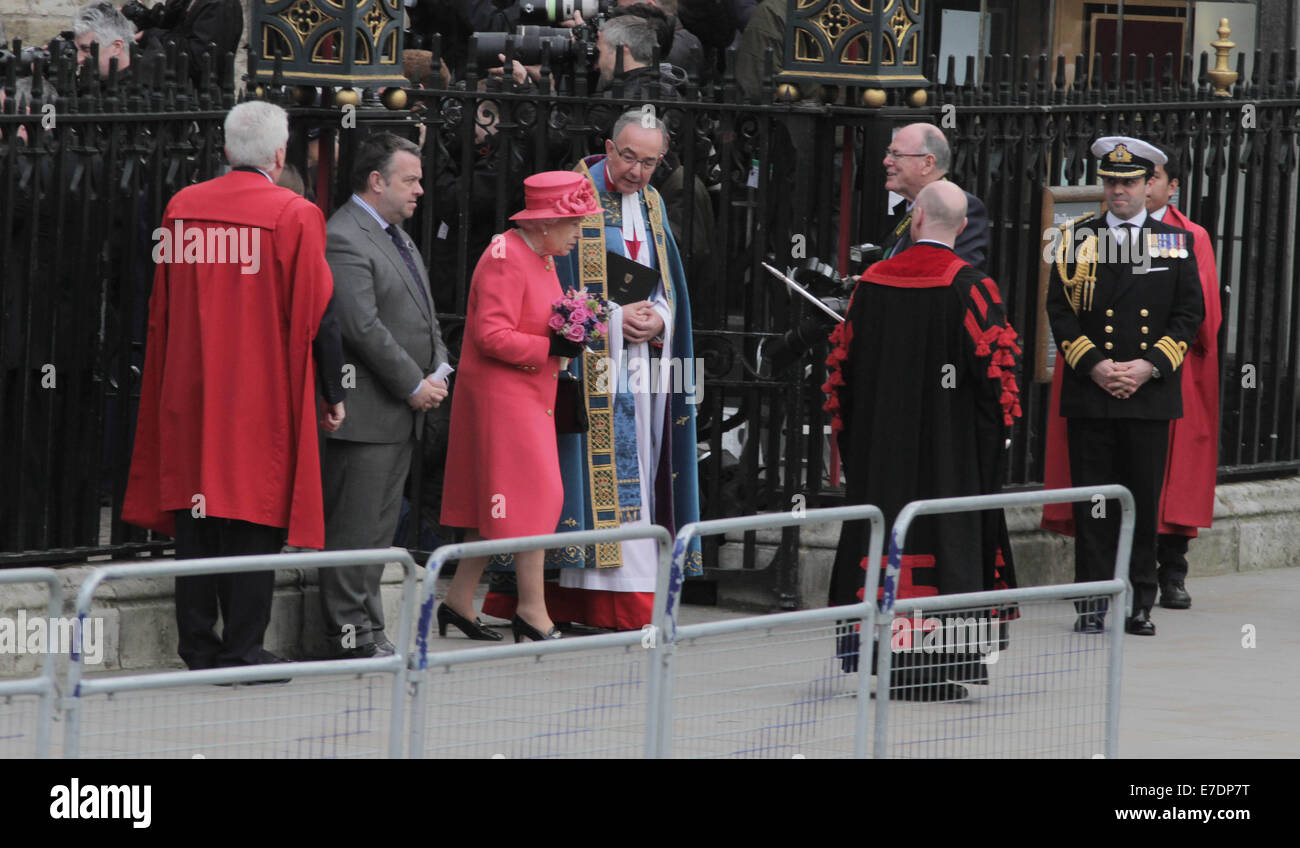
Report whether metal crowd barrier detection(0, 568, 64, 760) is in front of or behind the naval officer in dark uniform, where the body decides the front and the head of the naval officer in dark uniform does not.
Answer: in front

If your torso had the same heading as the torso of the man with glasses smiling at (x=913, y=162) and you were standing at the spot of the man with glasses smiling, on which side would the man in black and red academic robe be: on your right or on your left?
on your left

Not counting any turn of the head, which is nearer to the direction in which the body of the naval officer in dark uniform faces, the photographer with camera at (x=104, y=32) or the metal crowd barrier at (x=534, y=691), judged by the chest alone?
the metal crowd barrier

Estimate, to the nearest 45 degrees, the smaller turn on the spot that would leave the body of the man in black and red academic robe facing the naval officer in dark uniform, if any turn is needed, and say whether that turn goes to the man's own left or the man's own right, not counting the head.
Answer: approximately 45° to the man's own right

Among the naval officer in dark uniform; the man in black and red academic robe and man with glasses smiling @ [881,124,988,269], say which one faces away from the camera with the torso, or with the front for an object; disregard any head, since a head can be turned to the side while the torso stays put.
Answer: the man in black and red academic robe

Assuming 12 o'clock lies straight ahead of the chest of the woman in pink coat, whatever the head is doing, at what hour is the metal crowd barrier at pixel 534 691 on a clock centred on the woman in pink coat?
The metal crowd barrier is roughly at 3 o'clock from the woman in pink coat.

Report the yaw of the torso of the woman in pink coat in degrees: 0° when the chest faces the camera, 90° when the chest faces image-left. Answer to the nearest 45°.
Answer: approximately 270°

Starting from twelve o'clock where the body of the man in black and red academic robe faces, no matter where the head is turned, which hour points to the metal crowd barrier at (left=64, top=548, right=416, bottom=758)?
The metal crowd barrier is roughly at 7 o'clock from the man in black and red academic robe.

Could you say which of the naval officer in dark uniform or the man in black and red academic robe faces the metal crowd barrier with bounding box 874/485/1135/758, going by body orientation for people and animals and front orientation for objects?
the naval officer in dark uniform

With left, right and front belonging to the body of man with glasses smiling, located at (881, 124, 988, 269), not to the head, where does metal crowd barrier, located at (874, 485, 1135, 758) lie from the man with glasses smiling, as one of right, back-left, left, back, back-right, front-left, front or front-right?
front-left

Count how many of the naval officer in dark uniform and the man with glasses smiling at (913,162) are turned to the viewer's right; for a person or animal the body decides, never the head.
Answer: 0

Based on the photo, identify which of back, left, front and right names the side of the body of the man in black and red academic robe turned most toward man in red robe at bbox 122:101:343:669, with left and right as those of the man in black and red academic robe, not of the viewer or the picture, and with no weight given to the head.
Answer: left

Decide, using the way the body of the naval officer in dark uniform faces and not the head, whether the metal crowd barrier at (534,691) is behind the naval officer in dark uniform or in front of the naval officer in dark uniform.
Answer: in front

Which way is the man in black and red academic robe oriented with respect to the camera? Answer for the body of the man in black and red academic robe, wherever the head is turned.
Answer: away from the camera

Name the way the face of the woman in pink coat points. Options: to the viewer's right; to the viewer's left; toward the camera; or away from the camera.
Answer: to the viewer's right
